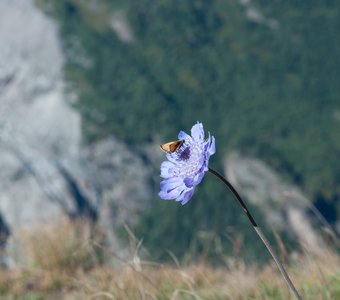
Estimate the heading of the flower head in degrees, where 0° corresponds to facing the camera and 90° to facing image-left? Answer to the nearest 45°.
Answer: approximately 45°
